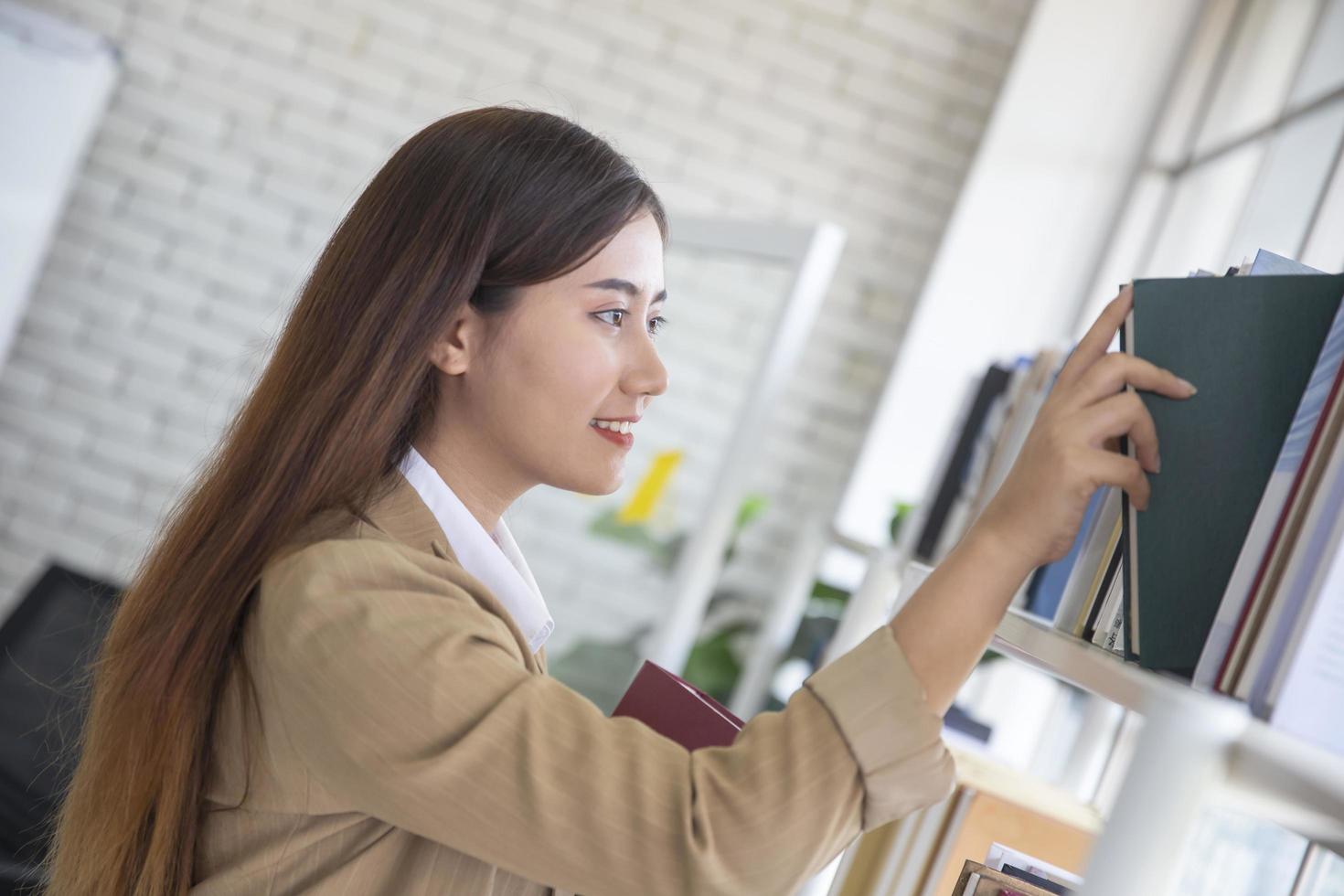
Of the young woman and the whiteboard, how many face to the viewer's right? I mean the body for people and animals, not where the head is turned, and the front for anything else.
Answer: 1

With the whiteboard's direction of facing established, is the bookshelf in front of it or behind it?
in front

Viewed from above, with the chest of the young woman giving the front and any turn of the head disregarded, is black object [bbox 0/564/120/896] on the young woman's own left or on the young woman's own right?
on the young woman's own left

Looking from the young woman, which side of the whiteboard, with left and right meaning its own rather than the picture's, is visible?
front

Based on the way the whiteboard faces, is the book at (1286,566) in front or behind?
in front

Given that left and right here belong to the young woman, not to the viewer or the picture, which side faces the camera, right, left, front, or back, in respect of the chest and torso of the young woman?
right

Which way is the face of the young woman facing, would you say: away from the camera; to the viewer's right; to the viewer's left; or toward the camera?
to the viewer's right

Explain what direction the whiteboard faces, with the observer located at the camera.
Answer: facing the viewer

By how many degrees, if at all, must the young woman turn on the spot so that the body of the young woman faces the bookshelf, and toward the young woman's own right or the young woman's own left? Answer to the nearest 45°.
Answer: approximately 45° to the young woman's own right
